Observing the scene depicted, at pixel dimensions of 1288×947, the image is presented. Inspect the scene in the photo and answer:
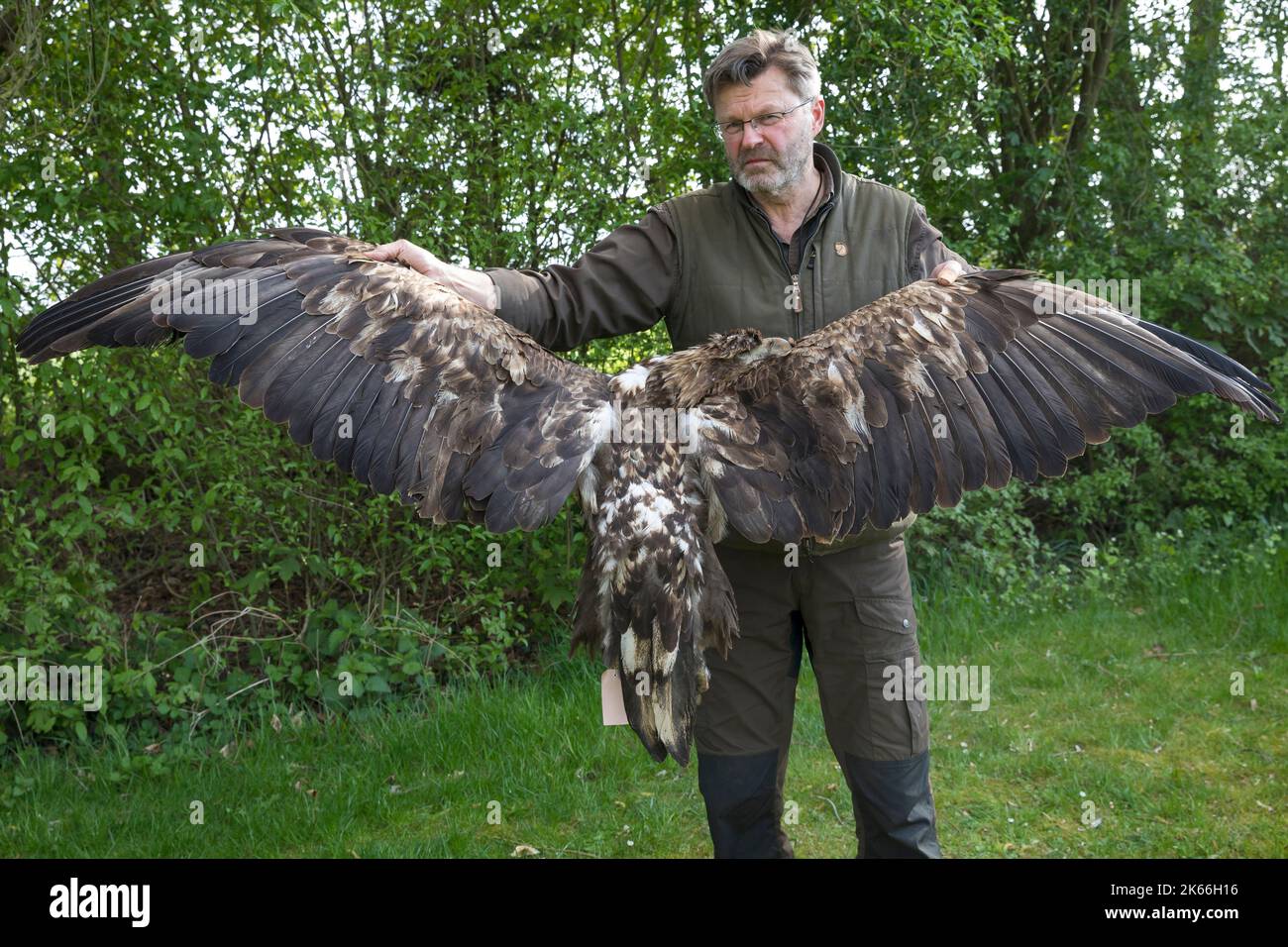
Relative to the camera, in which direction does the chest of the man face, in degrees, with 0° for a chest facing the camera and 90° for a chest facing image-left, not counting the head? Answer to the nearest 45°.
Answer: approximately 0°
